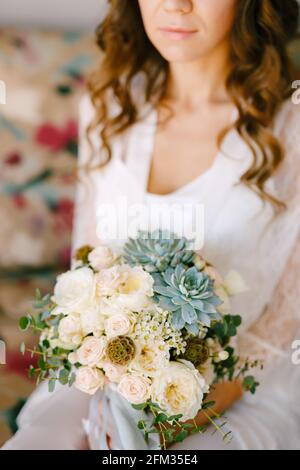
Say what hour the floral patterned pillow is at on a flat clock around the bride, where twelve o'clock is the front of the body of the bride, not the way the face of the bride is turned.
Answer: The floral patterned pillow is roughly at 3 o'clock from the bride.

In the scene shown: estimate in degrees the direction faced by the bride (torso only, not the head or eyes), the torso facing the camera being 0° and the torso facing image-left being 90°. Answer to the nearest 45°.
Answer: approximately 45°
